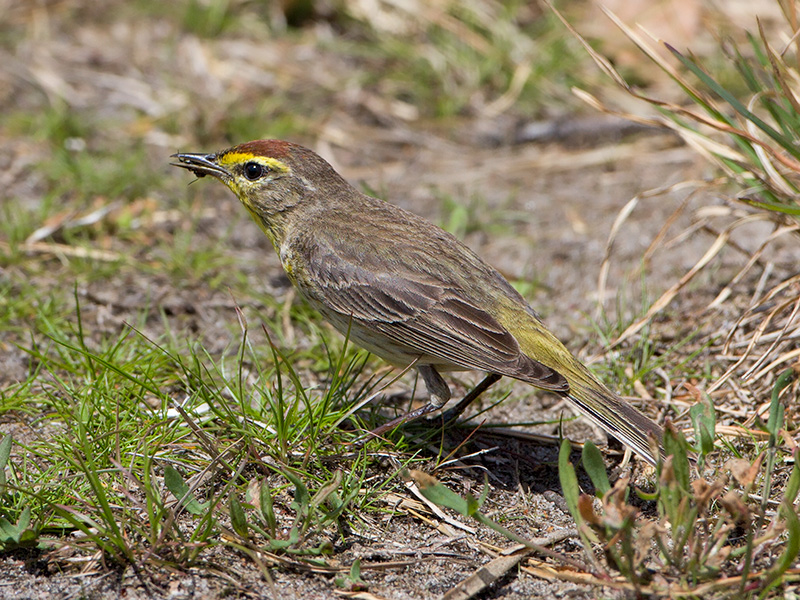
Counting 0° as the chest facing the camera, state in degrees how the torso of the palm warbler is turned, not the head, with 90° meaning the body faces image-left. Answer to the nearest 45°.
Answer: approximately 90°

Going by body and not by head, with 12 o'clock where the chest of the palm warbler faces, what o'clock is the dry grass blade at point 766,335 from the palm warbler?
The dry grass blade is roughly at 6 o'clock from the palm warbler.

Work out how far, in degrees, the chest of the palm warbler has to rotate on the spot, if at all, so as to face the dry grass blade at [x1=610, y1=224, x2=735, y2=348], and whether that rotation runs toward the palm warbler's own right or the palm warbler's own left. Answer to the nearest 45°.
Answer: approximately 180°

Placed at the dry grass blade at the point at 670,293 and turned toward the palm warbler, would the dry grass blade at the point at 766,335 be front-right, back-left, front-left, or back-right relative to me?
back-left
